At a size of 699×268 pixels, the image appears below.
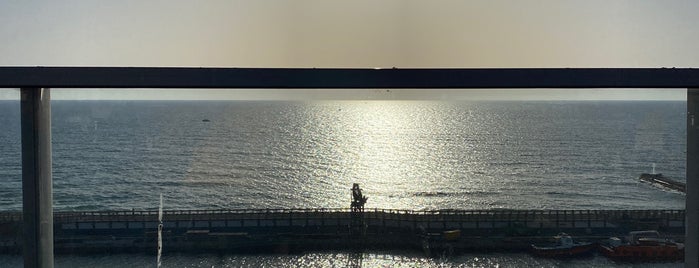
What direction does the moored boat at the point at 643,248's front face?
to the viewer's left
